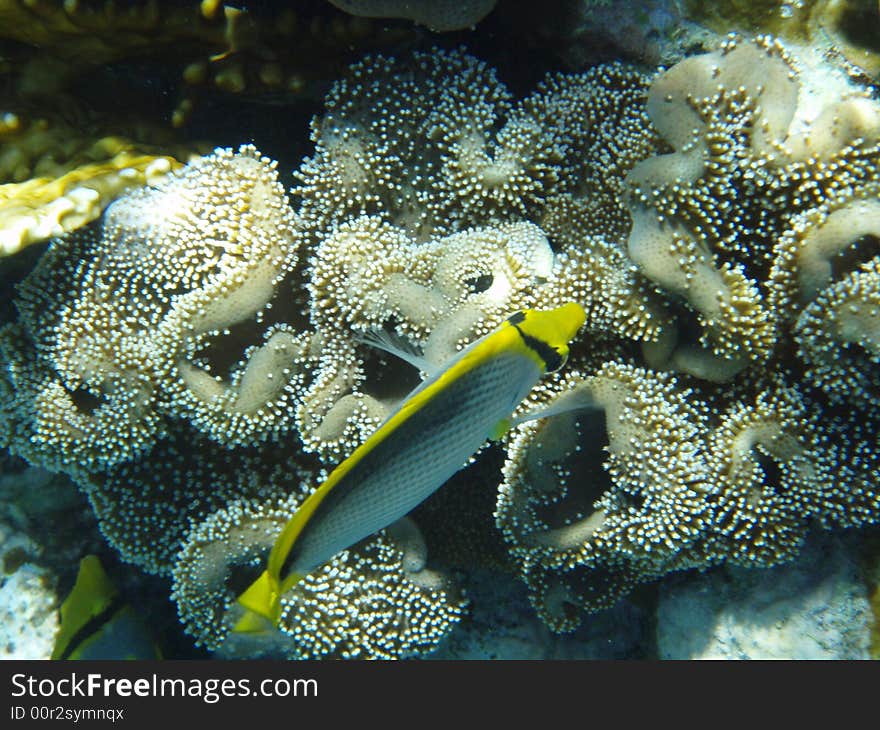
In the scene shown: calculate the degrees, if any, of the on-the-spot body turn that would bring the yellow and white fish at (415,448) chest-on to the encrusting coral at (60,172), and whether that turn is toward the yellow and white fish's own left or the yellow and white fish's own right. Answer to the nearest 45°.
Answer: approximately 90° to the yellow and white fish's own left

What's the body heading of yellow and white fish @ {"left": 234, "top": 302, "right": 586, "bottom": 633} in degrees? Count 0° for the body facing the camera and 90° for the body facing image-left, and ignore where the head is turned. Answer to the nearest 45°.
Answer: approximately 225°

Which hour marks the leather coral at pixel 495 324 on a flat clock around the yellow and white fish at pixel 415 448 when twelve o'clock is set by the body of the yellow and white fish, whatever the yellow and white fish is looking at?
The leather coral is roughly at 11 o'clock from the yellow and white fish.
